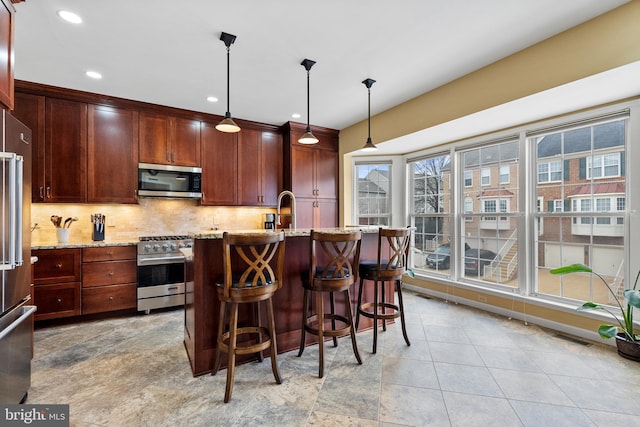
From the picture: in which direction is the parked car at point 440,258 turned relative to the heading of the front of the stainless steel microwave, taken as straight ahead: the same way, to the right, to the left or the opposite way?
to the right

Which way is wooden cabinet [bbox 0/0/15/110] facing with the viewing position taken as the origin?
facing to the right of the viewer

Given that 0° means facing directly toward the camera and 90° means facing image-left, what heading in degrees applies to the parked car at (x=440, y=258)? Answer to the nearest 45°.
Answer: approximately 45°

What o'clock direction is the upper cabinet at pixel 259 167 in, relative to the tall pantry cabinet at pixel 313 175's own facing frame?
the upper cabinet at pixel 259 167 is roughly at 4 o'clock from the tall pantry cabinet at pixel 313 175.

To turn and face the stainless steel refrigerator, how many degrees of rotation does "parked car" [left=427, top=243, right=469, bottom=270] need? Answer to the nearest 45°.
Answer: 0° — it already faces it

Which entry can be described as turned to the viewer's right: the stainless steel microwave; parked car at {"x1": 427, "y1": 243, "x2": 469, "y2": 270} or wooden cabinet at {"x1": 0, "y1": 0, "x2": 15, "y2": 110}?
the wooden cabinet

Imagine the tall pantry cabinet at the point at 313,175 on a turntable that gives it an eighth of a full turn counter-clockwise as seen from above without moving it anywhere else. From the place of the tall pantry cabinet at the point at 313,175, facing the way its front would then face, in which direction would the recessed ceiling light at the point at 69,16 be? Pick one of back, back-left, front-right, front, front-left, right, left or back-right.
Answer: back-right

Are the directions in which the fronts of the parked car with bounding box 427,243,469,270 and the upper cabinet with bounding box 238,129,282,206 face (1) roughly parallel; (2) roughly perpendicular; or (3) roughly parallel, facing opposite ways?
roughly perpendicular

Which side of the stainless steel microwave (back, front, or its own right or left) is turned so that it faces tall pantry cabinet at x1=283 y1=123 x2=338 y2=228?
left

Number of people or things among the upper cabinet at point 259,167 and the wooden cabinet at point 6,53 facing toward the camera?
1

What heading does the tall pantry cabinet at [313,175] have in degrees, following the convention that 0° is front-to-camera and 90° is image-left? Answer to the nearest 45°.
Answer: approximately 315°
